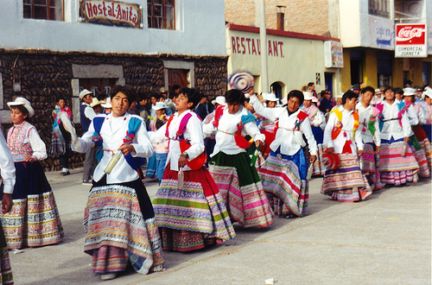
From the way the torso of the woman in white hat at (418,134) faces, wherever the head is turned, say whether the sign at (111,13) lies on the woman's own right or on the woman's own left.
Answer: on the woman's own right

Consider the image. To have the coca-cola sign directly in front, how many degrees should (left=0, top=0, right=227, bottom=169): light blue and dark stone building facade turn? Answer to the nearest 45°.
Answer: approximately 135° to its left

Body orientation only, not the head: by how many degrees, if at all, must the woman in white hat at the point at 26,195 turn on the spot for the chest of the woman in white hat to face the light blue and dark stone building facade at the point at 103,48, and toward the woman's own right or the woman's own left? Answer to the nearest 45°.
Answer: approximately 135° to the woman's own right

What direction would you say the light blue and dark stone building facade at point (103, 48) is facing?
toward the camera

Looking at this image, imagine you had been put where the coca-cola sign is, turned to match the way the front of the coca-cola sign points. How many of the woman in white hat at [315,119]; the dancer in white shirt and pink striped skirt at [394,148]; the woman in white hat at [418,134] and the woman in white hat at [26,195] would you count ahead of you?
4

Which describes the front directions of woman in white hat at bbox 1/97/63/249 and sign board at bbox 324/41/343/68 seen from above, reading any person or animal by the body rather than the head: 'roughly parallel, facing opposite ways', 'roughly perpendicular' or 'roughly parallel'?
roughly parallel

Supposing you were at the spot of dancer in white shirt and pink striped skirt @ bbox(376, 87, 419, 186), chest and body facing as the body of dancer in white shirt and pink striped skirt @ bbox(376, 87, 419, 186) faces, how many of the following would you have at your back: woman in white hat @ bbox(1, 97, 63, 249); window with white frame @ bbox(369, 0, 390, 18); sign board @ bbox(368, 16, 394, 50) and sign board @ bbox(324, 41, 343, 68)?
3

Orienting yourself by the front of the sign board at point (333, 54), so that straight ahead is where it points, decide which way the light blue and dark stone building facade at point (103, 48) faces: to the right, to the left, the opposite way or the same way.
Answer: the same way

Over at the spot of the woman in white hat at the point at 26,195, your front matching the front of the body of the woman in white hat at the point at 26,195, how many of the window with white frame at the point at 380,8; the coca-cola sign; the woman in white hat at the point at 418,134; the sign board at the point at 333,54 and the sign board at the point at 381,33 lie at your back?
5

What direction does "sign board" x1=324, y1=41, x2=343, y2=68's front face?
toward the camera

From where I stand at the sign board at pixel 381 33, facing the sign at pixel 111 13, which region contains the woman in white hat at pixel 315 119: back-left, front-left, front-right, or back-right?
front-left

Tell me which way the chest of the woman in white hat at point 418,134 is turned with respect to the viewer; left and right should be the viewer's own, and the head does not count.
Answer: facing the viewer and to the left of the viewer

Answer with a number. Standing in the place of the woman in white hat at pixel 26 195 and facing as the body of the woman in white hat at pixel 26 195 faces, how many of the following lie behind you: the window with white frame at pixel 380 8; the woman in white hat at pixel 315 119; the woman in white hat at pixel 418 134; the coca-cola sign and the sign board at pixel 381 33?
5

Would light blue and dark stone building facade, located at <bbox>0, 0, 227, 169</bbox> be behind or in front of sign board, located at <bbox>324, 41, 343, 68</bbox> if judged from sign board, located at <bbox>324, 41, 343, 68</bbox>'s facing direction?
in front

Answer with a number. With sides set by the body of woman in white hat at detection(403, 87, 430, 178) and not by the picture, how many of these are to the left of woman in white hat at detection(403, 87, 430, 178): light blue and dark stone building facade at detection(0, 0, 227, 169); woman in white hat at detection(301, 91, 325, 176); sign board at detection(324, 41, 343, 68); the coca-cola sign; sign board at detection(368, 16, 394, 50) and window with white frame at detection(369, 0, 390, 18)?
0

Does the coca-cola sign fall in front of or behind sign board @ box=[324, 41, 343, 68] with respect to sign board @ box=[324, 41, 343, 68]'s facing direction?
behind

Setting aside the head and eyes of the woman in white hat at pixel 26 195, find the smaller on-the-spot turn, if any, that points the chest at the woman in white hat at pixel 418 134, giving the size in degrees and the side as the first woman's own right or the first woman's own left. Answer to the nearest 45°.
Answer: approximately 180°

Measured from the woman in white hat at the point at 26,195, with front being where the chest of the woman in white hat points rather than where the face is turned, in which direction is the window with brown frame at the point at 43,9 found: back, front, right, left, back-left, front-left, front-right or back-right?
back-right
